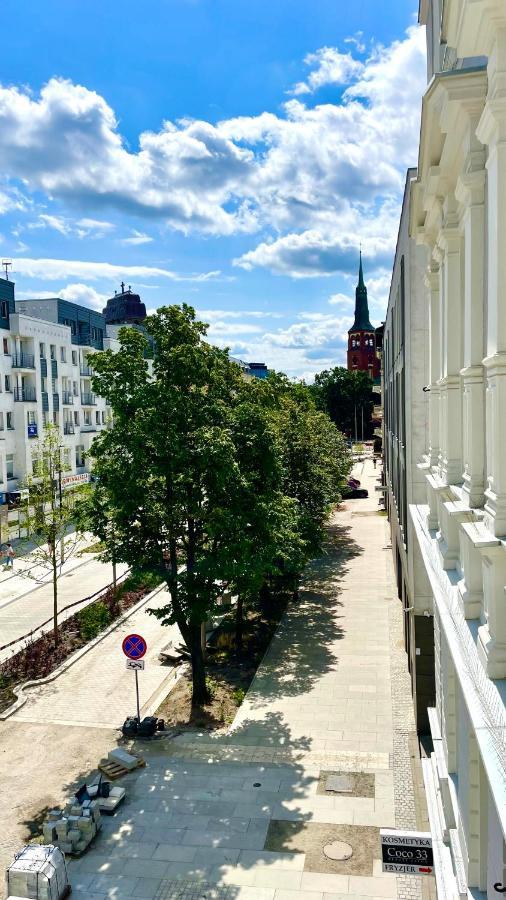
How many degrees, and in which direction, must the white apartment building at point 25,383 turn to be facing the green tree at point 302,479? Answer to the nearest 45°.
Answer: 0° — it already faces it

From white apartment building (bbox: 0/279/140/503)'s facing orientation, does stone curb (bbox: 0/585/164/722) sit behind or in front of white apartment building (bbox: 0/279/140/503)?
in front

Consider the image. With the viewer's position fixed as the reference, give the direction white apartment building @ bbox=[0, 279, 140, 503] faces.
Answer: facing the viewer and to the right of the viewer

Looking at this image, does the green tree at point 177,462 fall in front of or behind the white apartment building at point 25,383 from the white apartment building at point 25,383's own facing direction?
in front
